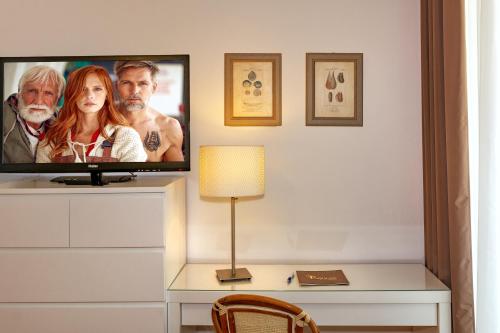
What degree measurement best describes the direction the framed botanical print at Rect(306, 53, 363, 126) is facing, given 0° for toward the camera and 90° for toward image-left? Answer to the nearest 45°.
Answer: approximately 0°

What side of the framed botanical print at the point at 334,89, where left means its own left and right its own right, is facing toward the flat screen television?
right

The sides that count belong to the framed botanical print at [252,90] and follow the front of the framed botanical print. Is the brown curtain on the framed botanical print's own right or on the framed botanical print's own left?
on the framed botanical print's own left

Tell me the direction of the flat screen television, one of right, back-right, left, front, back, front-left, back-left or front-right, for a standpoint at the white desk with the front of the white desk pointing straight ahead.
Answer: right

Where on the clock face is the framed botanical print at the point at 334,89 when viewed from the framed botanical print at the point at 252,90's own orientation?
the framed botanical print at the point at 334,89 is roughly at 9 o'clock from the framed botanical print at the point at 252,90.

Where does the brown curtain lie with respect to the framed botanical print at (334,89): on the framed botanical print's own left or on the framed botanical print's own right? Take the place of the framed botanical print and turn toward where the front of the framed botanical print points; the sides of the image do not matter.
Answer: on the framed botanical print's own left

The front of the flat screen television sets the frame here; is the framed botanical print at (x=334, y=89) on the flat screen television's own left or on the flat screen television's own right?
on the flat screen television's own left

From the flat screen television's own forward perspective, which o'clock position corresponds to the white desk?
The white desk is roughly at 10 o'clock from the flat screen television.

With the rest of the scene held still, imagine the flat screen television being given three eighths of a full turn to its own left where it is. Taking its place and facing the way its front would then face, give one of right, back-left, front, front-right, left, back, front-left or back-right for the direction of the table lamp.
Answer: right

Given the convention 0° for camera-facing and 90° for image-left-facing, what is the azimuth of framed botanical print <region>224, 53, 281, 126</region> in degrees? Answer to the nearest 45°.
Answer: approximately 0°
